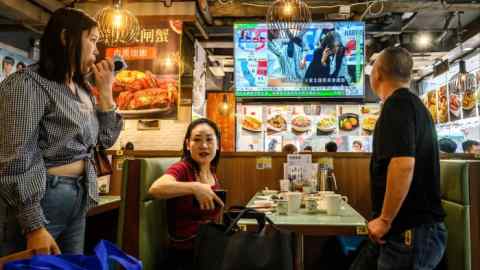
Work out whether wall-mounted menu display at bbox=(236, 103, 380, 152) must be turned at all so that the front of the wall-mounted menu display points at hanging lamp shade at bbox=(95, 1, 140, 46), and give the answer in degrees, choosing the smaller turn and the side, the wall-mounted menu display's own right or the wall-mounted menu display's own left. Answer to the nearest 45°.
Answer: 0° — it already faces it

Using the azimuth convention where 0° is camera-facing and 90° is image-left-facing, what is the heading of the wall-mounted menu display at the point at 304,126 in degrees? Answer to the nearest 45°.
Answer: approximately 0°

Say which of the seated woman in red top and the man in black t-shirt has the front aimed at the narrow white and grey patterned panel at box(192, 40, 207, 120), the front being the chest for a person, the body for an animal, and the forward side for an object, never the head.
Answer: the man in black t-shirt

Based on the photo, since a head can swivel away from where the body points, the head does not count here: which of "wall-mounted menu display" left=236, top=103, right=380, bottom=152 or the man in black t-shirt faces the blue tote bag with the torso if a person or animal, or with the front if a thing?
the wall-mounted menu display

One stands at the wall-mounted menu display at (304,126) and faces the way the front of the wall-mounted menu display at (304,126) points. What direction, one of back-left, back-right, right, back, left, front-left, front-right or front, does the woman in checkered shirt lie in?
front

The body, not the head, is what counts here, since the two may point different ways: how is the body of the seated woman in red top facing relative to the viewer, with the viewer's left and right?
facing the viewer and to the right of the viewer

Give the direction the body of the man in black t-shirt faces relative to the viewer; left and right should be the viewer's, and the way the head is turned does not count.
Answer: facing away from the viewer and to the left of the viewer

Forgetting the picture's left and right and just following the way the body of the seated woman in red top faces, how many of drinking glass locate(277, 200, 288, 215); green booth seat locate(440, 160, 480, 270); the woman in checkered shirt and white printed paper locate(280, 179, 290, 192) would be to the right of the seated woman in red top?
1

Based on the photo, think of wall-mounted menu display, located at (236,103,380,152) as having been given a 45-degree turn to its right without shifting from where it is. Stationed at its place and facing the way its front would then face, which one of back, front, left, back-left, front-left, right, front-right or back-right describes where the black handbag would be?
front-left

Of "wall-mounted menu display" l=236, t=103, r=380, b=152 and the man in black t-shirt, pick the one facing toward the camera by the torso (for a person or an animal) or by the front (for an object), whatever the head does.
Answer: the wall-mounted menu display

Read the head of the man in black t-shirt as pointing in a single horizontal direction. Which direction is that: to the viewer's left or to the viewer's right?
to the viewer's left

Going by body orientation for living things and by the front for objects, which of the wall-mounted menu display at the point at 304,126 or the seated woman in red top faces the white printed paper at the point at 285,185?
the wall-mounted menu display

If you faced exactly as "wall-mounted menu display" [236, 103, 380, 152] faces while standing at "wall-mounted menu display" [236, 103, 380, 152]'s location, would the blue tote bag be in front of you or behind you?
in front

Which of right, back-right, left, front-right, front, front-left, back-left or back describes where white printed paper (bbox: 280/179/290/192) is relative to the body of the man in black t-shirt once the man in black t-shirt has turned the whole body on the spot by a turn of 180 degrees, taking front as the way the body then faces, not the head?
back

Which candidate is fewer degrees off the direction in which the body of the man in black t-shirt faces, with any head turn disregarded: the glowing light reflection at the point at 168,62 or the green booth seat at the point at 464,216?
the glowing light reflection

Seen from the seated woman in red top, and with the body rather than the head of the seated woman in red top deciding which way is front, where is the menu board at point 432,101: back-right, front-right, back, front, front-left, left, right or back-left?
left

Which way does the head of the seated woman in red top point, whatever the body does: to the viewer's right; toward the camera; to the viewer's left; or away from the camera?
toward the camera
